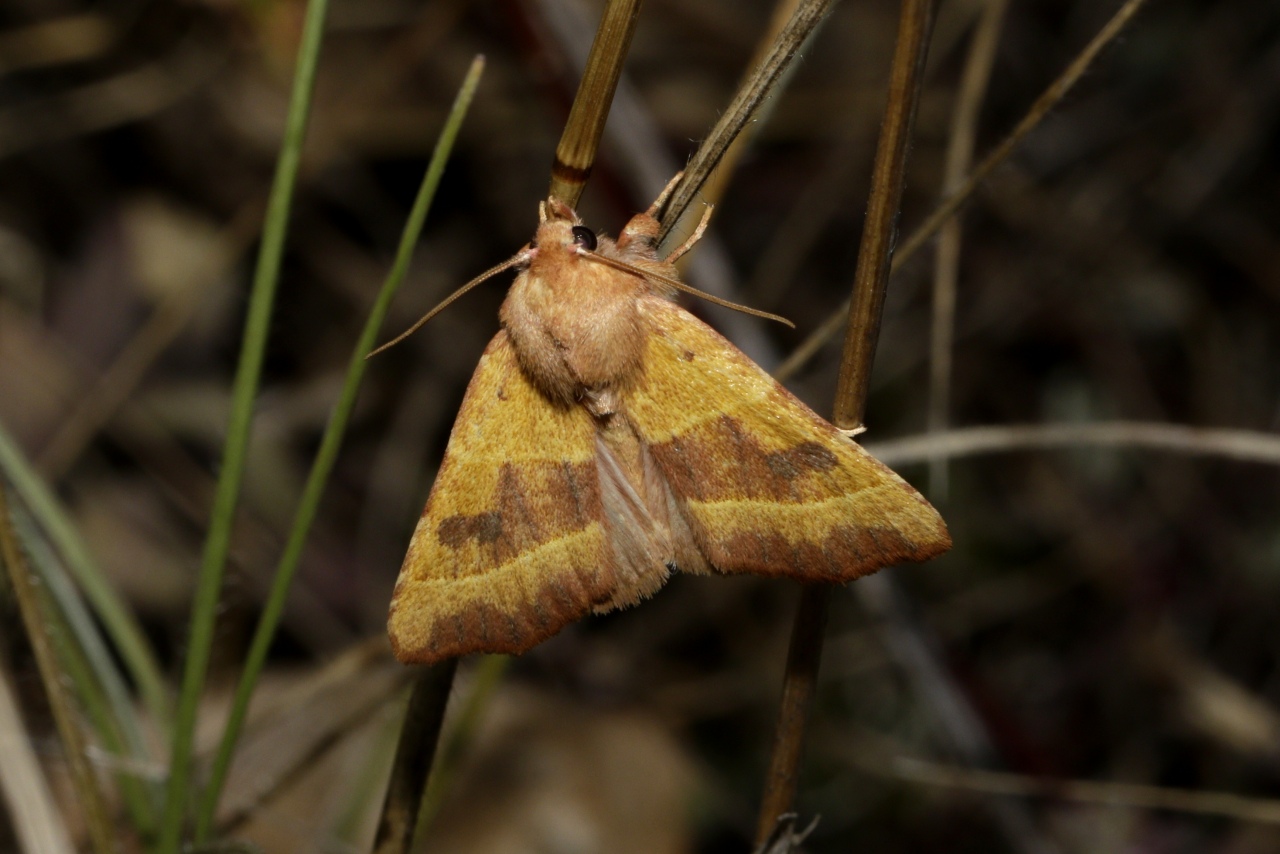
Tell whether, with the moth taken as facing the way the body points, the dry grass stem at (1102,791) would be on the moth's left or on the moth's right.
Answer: on the moth's right

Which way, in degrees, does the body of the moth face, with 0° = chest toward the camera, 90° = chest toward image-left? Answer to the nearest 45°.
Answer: approximately 180°

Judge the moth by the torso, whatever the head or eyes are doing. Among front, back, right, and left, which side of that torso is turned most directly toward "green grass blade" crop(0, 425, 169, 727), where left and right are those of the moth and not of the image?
left
